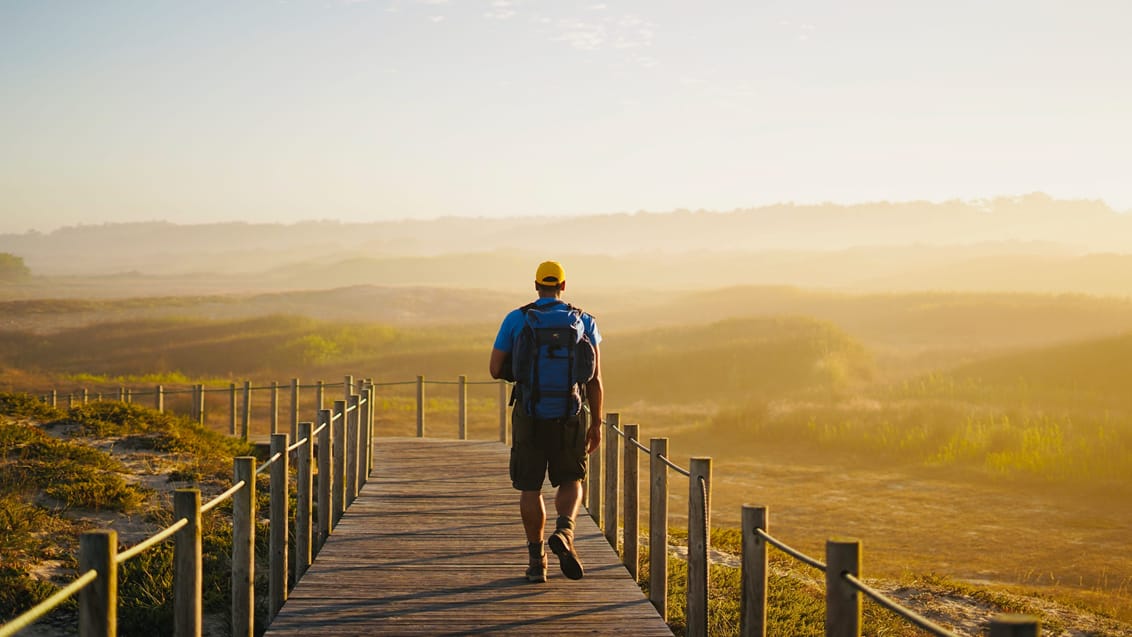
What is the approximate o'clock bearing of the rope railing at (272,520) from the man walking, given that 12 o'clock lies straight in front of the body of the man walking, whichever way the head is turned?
The rope railing is roughly at 9 o'clock from the man walking.

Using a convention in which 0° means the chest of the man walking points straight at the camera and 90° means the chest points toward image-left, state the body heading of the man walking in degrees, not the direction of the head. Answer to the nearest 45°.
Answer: approximately 180°

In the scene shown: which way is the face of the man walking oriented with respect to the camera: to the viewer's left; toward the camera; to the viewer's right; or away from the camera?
away from the camera
